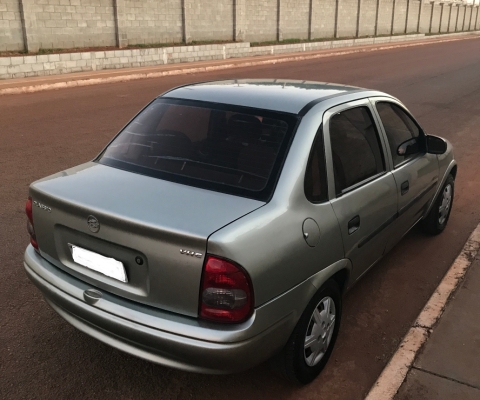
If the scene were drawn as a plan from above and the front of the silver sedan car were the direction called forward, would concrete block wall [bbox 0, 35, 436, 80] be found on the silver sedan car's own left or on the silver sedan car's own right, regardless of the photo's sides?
on the silver sedan car's own left

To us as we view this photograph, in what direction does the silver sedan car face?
facing away from the viewer and to the right of the viewer
